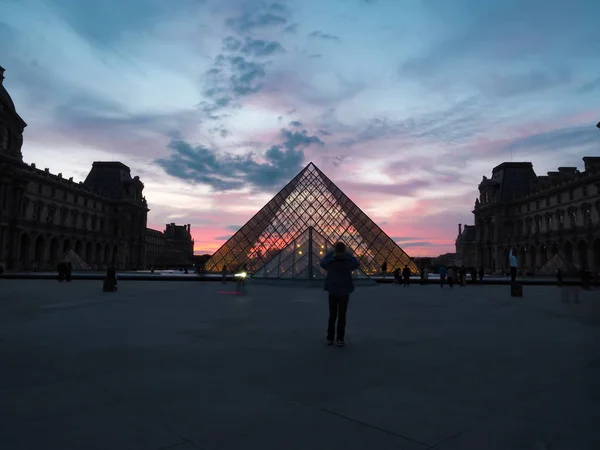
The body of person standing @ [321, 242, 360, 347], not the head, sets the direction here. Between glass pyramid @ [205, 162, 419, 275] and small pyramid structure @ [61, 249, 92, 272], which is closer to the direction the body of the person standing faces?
the glass pyramid

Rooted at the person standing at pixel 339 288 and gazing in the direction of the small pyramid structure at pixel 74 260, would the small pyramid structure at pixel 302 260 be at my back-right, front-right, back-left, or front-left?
front-right

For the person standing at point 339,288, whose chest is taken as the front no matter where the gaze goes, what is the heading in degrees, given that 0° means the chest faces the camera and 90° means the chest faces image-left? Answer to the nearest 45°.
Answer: approximately 180°

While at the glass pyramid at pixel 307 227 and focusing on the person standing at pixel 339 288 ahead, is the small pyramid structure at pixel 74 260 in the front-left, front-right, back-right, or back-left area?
back-right

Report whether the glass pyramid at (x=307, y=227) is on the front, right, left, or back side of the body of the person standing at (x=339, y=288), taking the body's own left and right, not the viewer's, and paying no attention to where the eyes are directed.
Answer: front

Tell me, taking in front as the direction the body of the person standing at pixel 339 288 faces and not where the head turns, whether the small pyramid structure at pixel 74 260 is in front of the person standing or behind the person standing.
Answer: in front

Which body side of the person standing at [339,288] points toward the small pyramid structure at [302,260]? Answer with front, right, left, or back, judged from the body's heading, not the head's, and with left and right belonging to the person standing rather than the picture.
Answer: front
